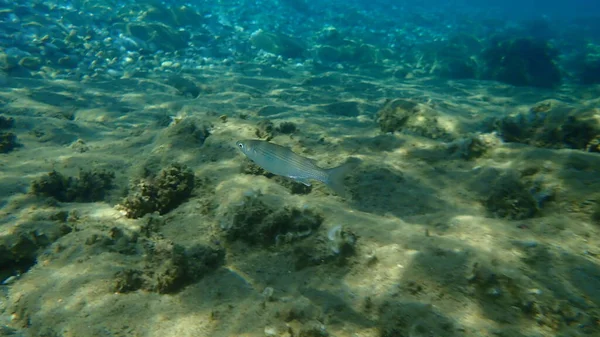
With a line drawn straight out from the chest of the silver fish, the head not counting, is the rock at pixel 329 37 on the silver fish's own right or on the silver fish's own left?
on the silver fish's own right

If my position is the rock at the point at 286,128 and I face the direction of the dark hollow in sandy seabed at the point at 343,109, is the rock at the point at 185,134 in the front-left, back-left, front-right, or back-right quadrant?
back-left

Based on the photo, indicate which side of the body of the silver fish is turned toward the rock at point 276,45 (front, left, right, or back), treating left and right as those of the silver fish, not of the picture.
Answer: right

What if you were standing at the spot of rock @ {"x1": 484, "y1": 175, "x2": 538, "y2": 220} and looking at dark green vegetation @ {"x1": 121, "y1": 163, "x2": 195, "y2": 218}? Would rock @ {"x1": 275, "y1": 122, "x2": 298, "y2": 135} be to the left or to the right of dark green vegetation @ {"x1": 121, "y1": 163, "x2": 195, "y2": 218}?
right

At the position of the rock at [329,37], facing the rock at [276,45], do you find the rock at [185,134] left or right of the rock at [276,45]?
left

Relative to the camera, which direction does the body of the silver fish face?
to the viewer's left

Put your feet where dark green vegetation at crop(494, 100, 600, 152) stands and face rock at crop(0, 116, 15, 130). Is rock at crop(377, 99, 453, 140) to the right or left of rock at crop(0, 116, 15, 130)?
right

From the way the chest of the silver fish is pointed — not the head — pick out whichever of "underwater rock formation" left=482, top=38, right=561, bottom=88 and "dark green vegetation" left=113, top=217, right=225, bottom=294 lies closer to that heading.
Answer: the dark green vegetation

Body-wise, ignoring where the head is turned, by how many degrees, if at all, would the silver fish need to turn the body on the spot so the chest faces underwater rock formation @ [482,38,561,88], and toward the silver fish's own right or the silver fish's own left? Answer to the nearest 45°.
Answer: approximately 135° to the silver fish's own right

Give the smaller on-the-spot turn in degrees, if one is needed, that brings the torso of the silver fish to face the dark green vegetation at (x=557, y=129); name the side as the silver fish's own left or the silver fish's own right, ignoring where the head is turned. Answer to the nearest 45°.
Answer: approximately 135° to the silver fish's own right

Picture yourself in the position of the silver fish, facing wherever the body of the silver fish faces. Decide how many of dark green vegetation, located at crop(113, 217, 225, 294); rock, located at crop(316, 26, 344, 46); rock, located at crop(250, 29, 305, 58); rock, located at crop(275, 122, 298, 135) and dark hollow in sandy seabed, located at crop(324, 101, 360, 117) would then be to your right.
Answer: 4

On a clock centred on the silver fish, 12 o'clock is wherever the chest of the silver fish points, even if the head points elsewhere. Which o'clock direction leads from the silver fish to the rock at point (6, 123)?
The rock is roughly at 1 o'clock from the silver fish.

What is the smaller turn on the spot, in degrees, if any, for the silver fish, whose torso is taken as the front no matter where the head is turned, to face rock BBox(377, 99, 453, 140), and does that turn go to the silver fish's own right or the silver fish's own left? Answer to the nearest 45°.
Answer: approximately 135° to the silver fish's own right

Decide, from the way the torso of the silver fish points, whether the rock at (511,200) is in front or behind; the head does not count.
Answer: behind
